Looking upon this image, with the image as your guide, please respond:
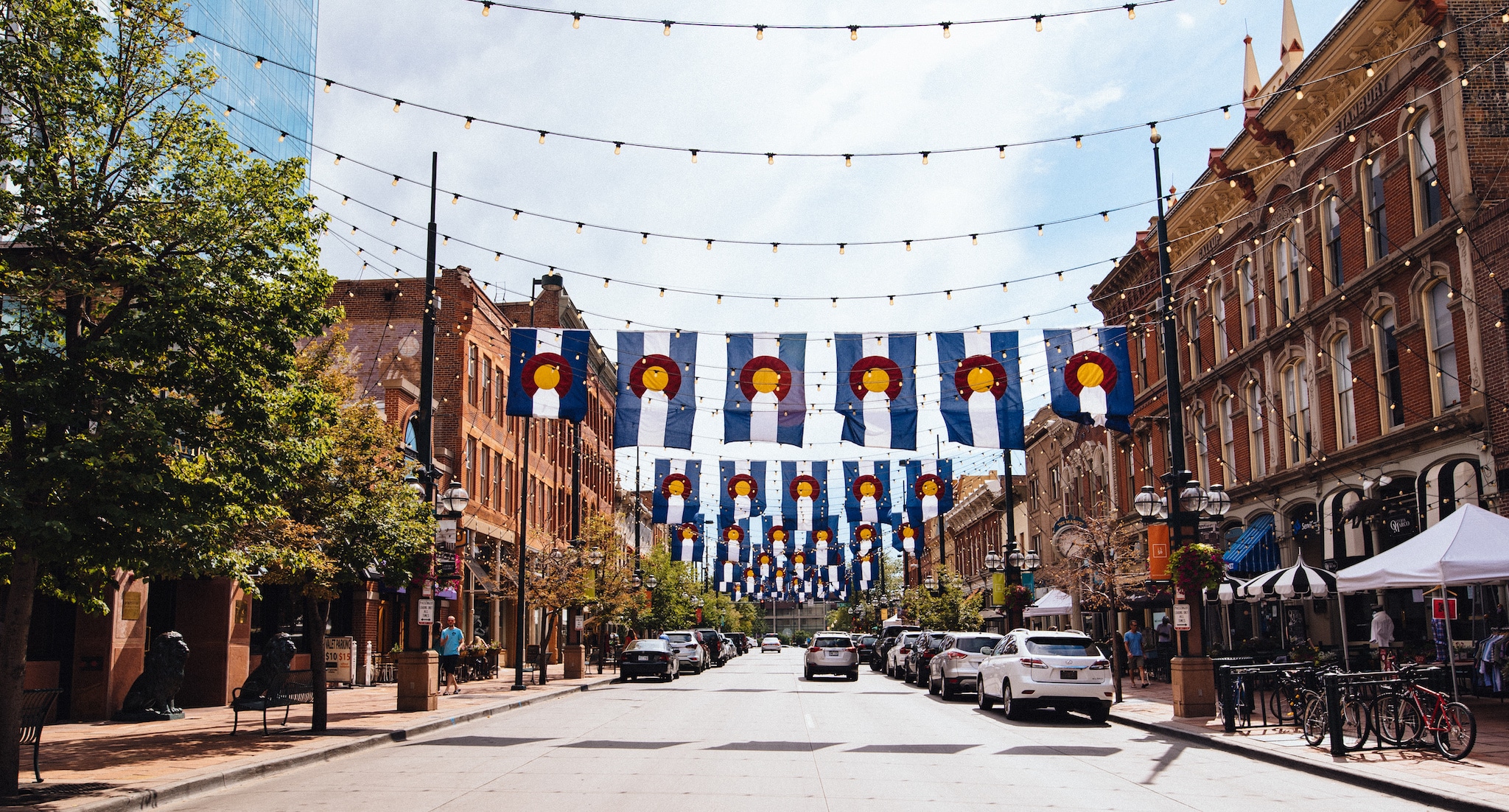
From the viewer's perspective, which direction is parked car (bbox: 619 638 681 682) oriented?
away from the camera

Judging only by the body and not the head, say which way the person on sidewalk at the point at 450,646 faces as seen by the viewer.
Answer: toward the camera

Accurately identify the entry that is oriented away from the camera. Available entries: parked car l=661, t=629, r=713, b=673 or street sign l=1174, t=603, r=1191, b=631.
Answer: the parked car

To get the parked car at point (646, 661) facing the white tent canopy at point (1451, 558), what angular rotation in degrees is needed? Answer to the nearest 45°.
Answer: approximately 135° to its right

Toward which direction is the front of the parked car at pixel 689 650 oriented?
away from the camera

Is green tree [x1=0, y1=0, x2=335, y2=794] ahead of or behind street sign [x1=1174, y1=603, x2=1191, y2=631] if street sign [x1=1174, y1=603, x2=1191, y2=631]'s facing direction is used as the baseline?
ahead

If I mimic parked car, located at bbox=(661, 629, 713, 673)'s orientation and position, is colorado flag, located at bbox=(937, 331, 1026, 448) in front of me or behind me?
behind

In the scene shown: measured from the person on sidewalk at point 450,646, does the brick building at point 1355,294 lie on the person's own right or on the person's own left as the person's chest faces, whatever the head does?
on the person's own left

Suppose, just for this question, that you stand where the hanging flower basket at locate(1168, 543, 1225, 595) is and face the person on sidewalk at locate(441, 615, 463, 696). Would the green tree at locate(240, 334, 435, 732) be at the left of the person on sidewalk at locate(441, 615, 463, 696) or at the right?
left

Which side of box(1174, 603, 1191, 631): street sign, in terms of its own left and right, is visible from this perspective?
front

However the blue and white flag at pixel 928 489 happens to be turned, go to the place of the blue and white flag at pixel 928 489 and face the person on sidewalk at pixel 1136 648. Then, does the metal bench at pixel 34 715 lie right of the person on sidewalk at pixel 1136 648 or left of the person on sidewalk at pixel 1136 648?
right

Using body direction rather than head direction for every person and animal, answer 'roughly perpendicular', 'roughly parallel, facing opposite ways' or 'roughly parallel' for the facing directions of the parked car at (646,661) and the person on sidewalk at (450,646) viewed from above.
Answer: roughly parallel, facing opposite ways

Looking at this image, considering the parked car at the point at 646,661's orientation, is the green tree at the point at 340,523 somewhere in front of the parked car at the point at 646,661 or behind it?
behind

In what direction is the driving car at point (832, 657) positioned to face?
away from the camera

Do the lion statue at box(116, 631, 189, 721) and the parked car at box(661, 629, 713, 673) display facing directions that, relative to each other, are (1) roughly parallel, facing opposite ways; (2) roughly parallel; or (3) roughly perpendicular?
roughly perpendicular

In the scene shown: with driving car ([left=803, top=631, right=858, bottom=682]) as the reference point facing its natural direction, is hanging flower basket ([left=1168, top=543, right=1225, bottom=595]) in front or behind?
behind

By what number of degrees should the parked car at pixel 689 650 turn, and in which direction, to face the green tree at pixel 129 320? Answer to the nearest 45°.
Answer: approximately 180°

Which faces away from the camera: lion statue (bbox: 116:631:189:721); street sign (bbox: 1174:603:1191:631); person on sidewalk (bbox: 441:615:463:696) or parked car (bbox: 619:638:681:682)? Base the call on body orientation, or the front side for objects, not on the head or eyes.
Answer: the parked car
